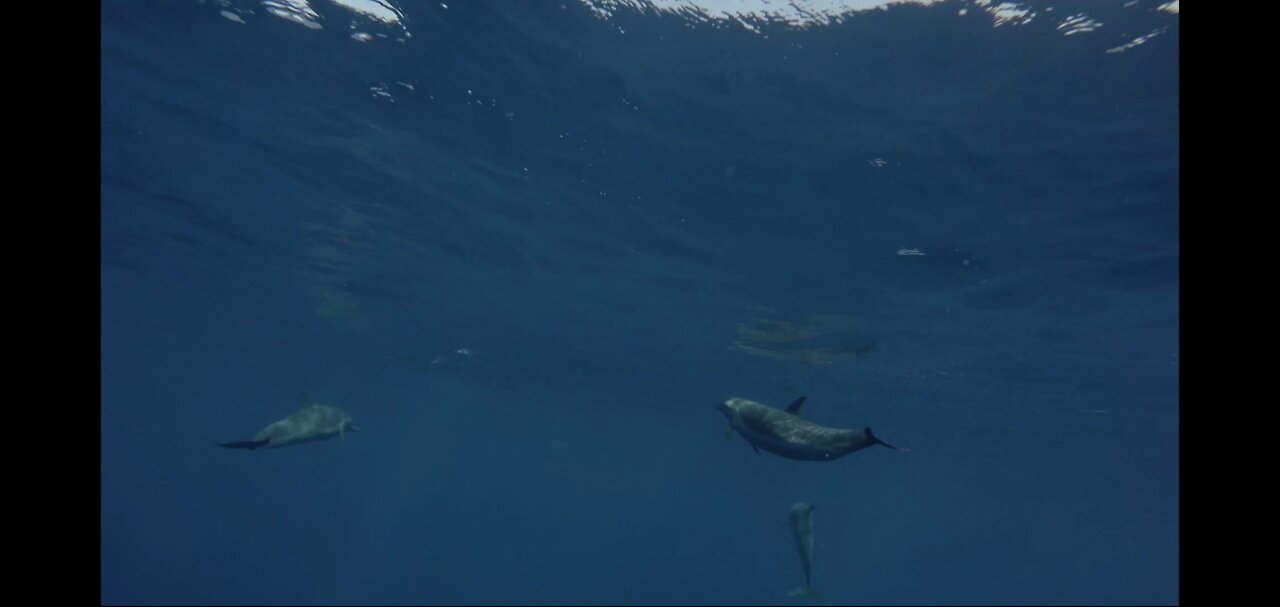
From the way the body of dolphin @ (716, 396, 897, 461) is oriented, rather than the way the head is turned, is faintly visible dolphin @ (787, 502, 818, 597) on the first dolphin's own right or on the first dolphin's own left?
on the first dolphin's own right

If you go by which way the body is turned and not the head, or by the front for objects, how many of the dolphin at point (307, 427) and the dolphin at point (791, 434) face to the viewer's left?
1

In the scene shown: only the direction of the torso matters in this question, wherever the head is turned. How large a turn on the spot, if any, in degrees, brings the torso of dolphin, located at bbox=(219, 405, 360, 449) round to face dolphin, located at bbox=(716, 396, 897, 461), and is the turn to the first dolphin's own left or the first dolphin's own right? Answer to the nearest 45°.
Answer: approximately 45° to the first dolphin's own right

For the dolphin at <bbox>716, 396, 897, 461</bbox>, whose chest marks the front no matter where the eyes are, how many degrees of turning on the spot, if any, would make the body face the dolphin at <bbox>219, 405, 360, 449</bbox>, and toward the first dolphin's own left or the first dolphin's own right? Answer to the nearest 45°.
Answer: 0° — it already faces it

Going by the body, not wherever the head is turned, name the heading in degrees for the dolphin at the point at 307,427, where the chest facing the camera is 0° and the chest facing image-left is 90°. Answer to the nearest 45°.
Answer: approximately 270°

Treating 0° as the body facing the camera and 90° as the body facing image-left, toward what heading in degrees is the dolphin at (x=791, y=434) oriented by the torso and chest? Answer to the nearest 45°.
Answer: approximately 90°
